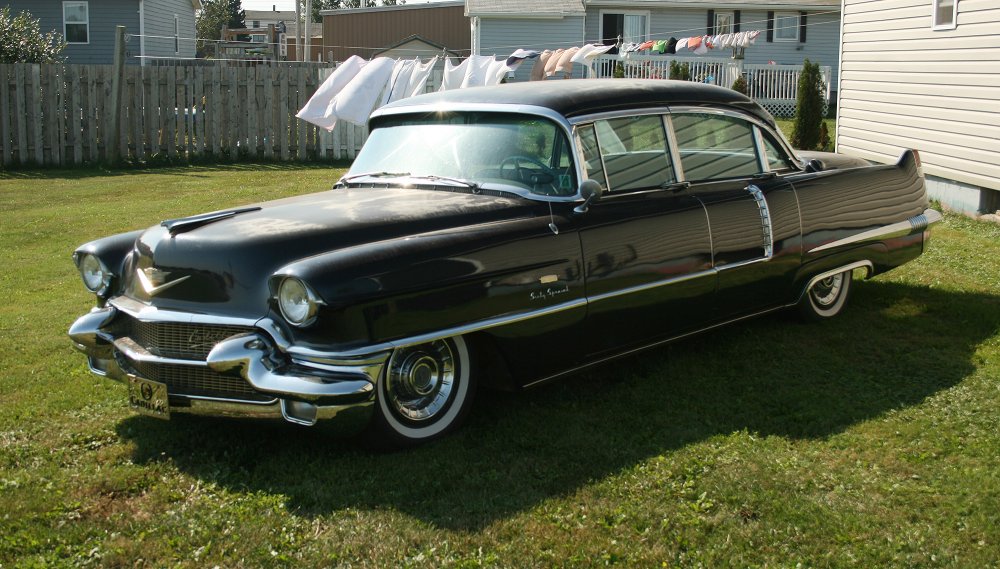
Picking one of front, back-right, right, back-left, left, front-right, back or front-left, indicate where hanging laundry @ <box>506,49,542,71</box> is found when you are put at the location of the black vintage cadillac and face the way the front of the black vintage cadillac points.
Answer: back-right

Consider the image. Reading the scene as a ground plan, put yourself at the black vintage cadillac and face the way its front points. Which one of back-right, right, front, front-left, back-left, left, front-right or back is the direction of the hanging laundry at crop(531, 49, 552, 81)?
back-right

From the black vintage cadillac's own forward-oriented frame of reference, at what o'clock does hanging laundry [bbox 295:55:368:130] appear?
The hanging laundry is roughly at 4 o'clock from the black vintage cadillac.

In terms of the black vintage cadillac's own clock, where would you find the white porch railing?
The white porch railing is roughly at 5 o'clock from the black vintage cadillac.

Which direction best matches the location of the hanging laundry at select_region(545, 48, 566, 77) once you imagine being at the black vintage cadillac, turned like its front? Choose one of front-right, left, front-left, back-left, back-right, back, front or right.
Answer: back-right

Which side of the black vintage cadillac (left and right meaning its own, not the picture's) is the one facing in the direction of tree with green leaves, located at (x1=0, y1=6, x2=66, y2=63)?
right

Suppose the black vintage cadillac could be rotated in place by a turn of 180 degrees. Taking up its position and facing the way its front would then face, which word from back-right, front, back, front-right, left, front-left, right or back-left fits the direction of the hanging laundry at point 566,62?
front-left

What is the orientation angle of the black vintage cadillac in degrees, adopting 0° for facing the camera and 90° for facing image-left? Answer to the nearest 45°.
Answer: approximately 45°
